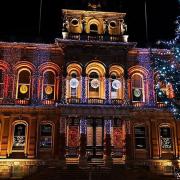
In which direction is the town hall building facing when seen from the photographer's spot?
facing the viewer
